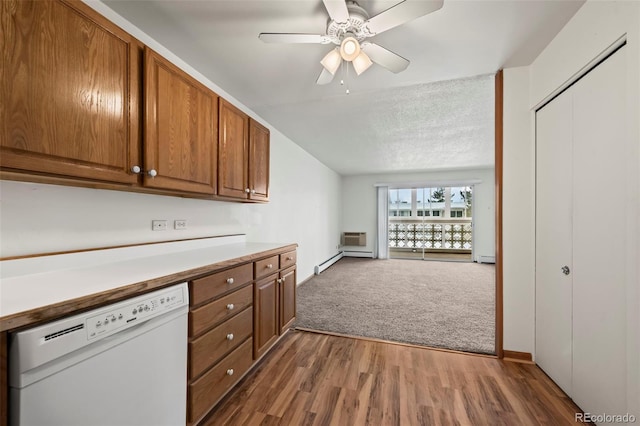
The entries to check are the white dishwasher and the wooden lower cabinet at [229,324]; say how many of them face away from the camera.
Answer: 0

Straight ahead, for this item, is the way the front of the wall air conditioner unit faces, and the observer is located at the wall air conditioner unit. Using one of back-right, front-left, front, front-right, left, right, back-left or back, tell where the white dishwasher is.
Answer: front

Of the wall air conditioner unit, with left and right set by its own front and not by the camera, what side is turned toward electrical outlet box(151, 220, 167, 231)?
front

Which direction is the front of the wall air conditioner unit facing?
toward the camera

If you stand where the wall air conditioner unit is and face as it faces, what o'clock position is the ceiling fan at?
The ceiling fan is roughly at 12 o'clock from the wall air conditioner unit.

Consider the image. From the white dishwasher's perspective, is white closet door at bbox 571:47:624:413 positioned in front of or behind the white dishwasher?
in front

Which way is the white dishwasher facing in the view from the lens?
facing the viewer and to the right of the viewer

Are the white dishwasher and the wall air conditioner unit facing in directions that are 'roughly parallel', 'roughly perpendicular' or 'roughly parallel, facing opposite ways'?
roughly perpendicular

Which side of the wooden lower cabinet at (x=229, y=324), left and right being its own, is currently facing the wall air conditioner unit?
left

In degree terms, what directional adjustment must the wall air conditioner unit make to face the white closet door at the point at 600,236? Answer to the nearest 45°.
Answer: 0° — it already faces it

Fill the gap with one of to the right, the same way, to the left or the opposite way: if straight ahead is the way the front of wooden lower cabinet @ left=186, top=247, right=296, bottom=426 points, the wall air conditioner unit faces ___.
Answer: to the right

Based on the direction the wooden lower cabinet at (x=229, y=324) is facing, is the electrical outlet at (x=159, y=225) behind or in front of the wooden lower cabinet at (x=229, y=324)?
behind

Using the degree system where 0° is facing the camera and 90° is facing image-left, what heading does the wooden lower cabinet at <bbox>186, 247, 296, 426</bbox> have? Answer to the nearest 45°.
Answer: approximately 315°

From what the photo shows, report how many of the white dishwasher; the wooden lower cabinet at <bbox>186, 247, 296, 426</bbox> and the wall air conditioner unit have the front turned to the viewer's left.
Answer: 0
